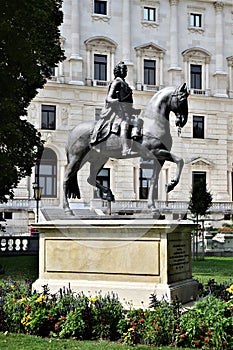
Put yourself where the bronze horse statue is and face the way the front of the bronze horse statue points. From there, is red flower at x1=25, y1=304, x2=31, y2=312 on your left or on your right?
on your right

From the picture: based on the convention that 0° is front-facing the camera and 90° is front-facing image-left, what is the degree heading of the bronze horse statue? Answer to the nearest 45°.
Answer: approximately 270°

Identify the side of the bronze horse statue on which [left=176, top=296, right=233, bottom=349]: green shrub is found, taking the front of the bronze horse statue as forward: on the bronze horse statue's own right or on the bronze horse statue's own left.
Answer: on the bronze horse statue's own right

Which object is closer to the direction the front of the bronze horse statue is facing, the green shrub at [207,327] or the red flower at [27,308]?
the green shrub

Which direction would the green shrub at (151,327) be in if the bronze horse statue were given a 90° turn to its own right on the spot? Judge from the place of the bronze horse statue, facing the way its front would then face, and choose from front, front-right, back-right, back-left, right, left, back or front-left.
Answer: front
